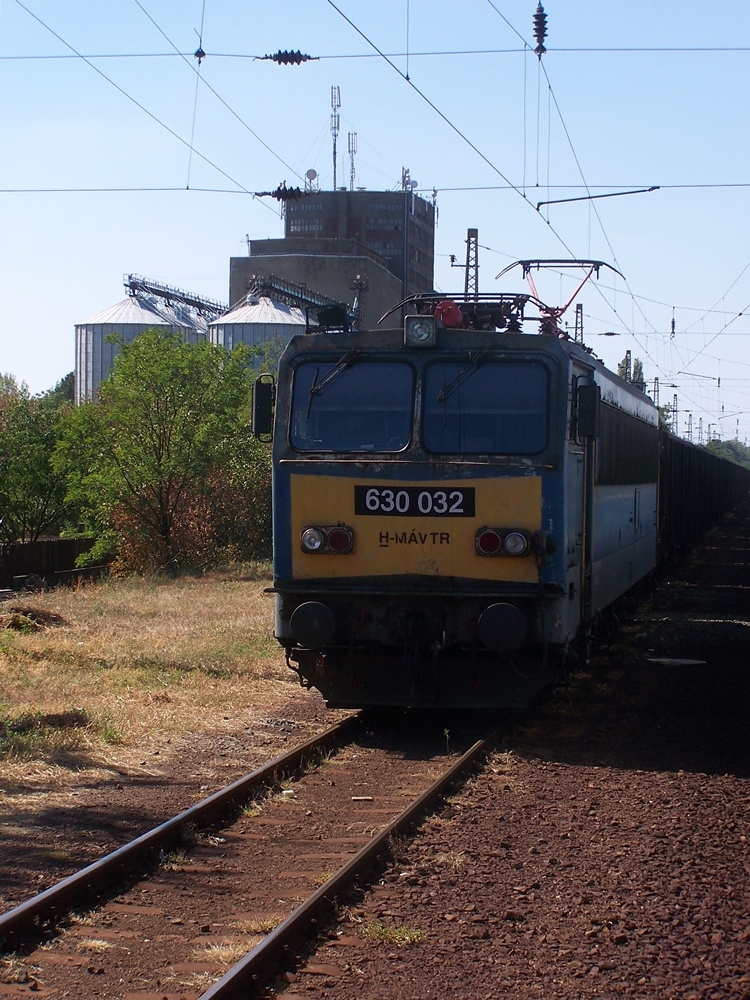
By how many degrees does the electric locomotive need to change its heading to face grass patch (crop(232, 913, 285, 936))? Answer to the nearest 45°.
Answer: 0° — it already faces it

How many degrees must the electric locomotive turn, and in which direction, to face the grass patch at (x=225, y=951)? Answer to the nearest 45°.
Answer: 0° — it already faces it

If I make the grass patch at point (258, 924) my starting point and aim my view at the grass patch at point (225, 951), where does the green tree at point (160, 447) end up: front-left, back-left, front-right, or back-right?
back-right

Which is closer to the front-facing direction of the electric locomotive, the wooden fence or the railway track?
the railway track

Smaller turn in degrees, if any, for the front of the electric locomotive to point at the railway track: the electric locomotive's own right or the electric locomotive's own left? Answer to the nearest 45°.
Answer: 0° — it already faces it

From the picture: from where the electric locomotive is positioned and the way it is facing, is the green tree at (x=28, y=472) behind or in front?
behind

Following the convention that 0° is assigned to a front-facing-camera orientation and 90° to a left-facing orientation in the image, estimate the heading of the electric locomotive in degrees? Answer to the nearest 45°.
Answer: approximately 0°

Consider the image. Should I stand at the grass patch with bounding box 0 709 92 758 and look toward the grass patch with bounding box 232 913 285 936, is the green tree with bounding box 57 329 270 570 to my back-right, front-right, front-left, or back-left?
back-left
